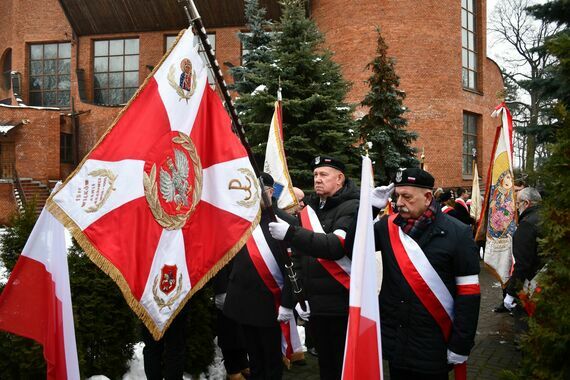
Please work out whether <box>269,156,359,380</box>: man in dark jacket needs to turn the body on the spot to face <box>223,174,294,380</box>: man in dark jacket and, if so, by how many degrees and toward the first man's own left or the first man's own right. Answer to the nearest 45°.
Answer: approximately 90° to the first man's own right

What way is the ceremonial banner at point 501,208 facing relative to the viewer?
toward the camera

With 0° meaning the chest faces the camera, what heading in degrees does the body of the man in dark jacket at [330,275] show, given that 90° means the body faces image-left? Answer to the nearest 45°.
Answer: approximately 45°

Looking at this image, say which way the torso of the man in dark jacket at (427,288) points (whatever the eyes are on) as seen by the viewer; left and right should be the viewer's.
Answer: facing the viewer and to the left of the viewer

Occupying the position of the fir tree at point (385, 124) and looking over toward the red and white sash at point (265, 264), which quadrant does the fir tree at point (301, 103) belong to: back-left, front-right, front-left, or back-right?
front-right

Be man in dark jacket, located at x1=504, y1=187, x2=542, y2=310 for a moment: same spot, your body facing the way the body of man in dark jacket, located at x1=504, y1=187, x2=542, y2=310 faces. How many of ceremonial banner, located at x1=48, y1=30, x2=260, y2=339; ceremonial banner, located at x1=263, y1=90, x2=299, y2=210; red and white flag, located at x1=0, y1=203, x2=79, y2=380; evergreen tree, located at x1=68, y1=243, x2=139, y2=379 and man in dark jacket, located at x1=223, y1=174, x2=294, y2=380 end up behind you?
0

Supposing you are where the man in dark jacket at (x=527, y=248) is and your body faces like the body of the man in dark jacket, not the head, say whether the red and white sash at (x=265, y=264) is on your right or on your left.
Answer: on your left

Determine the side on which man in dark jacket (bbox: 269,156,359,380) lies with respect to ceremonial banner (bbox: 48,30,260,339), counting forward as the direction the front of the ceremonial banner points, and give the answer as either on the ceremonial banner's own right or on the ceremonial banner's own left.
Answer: on the ceremonial banner's own left

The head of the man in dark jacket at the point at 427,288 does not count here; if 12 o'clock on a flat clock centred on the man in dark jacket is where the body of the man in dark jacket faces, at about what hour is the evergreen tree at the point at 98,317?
The evergreen tree is roughly at 2 o'clock from the man in dark jacket.

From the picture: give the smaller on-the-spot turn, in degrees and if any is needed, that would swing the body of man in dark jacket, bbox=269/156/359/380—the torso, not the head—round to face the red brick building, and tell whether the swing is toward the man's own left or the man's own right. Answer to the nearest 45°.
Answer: approximately 135° to the man's own right

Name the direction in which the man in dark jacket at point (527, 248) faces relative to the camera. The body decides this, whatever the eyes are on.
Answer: to the viewer's left

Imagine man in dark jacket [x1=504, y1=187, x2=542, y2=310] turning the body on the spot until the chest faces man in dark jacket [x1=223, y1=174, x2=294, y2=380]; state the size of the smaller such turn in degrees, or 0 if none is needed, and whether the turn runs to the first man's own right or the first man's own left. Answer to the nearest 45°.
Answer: approximately 45° to the first man's own left

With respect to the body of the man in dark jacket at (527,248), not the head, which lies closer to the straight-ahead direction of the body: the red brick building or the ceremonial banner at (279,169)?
the ceremonial banner

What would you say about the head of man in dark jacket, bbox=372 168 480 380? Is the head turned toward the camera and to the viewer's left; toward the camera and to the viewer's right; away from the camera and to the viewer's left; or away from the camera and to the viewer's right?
toward the camera and to the viewer's left

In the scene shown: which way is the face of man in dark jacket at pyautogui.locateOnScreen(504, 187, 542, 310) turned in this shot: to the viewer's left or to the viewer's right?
to the viewer's left

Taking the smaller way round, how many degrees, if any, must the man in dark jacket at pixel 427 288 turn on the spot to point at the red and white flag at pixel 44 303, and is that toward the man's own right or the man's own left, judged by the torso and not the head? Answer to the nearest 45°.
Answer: approximately 45° to the man's own right

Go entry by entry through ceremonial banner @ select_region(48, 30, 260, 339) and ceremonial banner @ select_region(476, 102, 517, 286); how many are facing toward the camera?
2

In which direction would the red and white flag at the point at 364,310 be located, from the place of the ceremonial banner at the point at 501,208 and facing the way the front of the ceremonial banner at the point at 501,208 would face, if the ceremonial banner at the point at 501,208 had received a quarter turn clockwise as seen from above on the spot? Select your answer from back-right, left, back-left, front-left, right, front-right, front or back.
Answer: left
